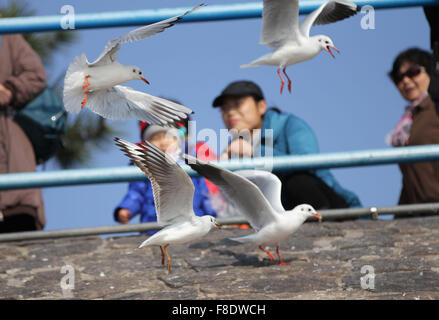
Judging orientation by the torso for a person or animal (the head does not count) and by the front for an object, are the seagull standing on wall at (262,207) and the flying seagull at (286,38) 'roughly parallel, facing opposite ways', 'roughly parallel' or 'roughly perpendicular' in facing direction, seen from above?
roughly parallel

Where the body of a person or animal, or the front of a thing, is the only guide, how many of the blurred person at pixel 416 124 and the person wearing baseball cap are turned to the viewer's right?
0

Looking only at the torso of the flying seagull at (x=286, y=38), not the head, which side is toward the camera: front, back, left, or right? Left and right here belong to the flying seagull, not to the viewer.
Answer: right

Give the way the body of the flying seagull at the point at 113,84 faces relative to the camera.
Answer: to the viewer's right

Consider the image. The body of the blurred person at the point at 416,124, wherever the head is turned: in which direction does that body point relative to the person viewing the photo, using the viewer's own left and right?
facing the viewer and to the left of the viewer

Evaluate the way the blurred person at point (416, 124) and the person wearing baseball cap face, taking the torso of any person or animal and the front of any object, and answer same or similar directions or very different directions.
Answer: same or similar directions

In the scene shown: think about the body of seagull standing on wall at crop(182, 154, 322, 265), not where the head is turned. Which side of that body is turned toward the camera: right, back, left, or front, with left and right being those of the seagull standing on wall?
right

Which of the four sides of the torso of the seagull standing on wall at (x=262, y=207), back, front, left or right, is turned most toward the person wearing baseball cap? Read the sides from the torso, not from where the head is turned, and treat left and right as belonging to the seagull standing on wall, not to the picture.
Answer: left

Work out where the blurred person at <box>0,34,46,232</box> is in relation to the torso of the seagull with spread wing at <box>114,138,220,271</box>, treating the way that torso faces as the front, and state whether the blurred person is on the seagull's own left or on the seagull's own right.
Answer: on the seagull's own left

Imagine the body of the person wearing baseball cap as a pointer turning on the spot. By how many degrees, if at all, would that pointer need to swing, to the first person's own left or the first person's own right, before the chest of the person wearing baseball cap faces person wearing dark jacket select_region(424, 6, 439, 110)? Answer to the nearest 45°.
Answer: approximately 90° to the first person's own left

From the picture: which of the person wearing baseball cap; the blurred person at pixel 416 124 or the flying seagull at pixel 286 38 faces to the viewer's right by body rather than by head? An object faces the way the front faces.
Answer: the flying seagull

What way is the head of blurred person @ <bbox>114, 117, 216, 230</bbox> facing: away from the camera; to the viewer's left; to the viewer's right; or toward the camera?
toward the camera

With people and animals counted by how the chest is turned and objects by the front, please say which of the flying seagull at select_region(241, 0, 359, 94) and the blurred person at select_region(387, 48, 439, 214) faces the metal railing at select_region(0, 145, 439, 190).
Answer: the blurred person

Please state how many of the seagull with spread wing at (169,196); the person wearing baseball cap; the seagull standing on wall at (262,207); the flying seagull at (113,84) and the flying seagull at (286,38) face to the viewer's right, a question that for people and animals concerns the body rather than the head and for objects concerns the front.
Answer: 4

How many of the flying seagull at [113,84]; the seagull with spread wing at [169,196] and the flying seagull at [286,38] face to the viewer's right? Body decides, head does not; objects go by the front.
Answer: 3

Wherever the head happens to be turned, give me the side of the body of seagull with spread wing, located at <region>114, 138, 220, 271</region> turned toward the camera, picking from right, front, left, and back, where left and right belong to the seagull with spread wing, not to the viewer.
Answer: right

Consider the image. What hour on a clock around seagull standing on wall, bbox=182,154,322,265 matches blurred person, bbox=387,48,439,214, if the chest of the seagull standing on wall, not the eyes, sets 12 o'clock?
The blurred person is roughly at 10 o'clock from the seagull standing on wall.

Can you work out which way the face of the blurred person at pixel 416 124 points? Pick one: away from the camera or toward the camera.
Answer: toward the camera
